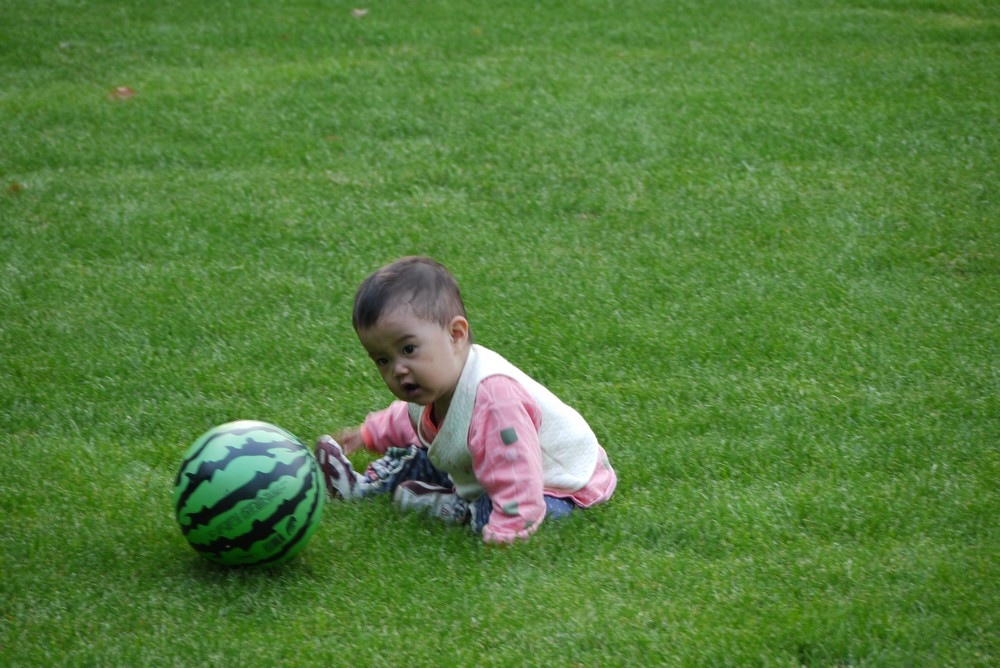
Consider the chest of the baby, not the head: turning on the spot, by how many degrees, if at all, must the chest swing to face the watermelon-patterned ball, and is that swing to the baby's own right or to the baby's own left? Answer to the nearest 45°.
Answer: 0° — they already face it

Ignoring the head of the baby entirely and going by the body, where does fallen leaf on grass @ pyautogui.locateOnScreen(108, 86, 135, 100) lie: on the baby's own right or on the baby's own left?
on the baby's own right

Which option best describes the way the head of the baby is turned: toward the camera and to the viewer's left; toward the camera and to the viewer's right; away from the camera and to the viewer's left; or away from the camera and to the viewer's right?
toward the camera and to the viewer's left

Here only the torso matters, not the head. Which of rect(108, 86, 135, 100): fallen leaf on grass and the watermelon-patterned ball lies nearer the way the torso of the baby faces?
the watermelon-patterned ball

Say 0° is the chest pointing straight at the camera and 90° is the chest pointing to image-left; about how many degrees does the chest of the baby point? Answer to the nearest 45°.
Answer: approximately 45°
